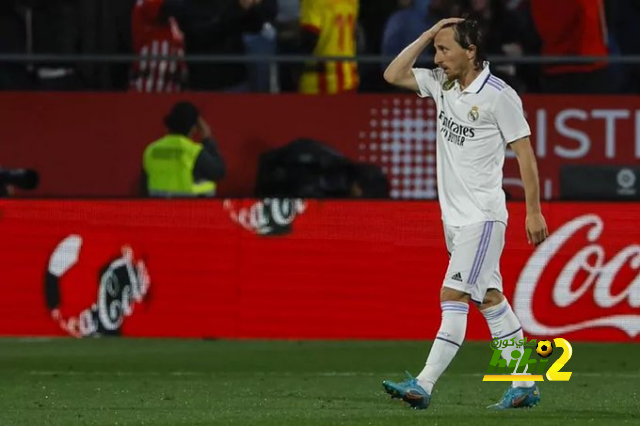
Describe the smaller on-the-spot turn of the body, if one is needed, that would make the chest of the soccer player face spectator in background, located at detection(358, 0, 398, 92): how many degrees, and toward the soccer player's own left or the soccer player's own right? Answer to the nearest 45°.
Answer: approximately 135° to the soccer player's own right

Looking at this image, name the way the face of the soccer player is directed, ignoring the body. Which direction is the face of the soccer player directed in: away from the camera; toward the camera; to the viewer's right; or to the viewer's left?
to the viewer's left

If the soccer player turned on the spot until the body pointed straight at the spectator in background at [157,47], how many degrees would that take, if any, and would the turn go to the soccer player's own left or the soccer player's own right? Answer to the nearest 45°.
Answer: approximately 90° to the soccer player's own right

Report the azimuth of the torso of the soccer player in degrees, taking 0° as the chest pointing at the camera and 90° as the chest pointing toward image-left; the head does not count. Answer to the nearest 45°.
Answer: approximately 45°

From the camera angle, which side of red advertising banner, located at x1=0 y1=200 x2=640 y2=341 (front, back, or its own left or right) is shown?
front

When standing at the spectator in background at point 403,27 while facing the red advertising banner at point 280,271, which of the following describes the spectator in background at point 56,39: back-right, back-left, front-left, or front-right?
front-right

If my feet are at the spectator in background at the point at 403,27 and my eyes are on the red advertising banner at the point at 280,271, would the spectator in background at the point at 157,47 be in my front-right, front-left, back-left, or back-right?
front-right

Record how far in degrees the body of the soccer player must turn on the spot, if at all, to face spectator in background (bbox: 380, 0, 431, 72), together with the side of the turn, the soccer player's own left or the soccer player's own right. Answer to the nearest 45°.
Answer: approximately 135° to the soccer player's own right
